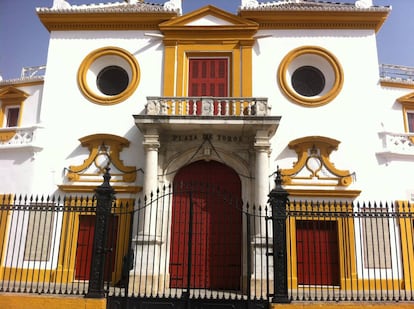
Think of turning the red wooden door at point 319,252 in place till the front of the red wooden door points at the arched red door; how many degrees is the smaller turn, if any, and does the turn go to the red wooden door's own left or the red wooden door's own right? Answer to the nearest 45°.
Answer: approximately 90° to the red wooden door's own right

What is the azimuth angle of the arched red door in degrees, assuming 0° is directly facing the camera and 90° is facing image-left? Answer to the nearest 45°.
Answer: approximately 0°

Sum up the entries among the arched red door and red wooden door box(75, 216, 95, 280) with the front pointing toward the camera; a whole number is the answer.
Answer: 2

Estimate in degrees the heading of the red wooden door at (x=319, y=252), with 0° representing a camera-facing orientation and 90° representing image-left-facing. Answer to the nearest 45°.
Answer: approximately 0°
